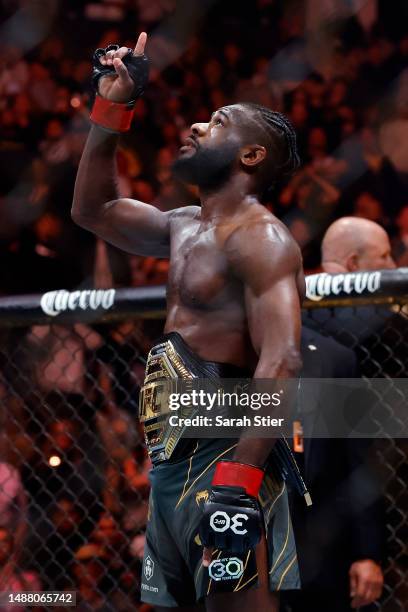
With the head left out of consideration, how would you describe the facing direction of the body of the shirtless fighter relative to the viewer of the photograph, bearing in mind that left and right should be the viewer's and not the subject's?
facing the viewer and to the left of the viewer

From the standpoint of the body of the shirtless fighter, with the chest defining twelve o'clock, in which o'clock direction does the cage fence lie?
The cage fence is roughly at 4 o'clock from the shirtless fighter.

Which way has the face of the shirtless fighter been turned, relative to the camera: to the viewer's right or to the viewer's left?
to the viewer's left
